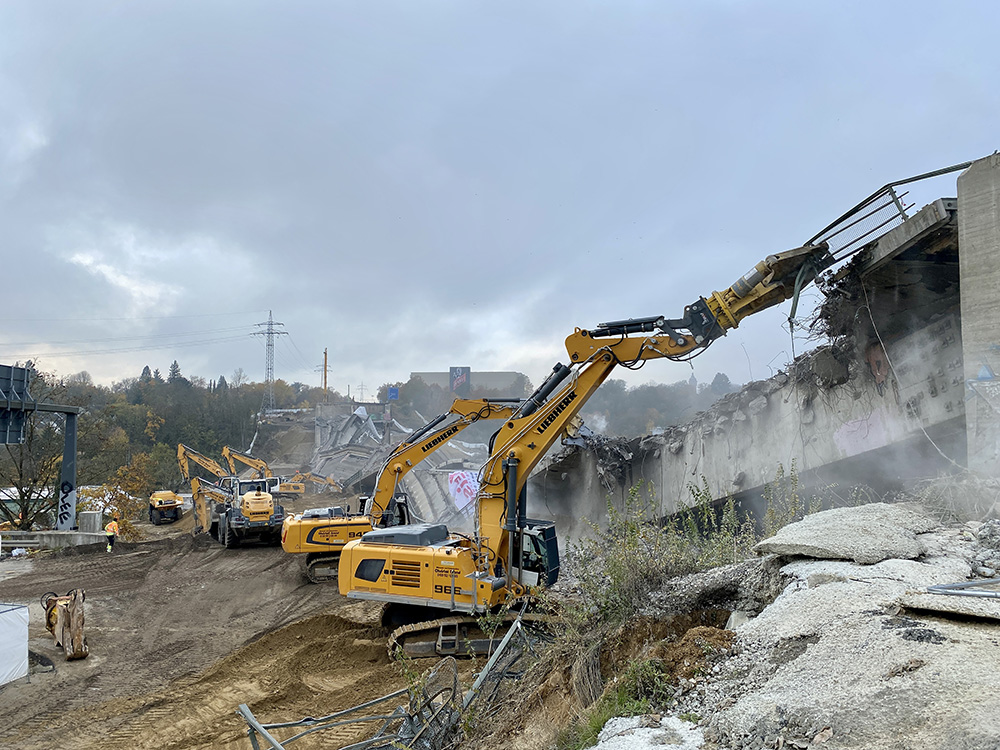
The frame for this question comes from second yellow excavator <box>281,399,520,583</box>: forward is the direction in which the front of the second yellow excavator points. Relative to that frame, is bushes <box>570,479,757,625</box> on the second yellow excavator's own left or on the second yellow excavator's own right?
on the second yellow excavator's own right

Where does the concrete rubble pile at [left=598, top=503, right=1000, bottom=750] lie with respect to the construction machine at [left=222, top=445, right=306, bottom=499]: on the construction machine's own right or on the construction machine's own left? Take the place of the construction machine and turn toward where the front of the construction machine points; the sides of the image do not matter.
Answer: on the construction machine's own left

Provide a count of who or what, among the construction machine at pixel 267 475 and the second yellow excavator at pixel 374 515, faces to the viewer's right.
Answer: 1

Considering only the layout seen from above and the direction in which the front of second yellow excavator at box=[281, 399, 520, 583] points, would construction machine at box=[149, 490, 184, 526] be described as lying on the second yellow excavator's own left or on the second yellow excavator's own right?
on the second yellow excavator's own left

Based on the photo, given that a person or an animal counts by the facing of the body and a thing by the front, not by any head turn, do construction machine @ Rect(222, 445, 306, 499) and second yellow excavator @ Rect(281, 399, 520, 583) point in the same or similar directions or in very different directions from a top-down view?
very different directions

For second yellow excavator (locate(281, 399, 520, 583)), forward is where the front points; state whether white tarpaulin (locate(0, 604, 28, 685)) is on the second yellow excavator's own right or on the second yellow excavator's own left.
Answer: on the second yellow excavator's own right

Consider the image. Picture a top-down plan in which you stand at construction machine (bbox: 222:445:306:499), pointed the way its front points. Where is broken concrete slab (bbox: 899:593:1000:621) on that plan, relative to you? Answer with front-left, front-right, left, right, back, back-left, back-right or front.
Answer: left

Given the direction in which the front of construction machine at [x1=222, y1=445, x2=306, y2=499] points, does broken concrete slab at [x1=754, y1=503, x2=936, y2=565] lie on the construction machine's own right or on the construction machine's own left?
on the construction machine's own left

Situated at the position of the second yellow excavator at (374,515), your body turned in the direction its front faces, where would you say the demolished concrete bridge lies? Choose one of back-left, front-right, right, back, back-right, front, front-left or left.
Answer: front-right

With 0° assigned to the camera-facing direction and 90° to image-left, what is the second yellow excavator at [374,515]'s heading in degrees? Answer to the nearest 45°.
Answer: approximately 270°

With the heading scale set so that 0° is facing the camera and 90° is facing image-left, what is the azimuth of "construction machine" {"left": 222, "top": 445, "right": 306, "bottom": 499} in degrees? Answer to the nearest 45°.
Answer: approximately 90°

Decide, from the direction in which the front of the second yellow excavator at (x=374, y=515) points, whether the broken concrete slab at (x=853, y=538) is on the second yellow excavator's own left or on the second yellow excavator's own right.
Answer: on the second yellow excavator's own right
